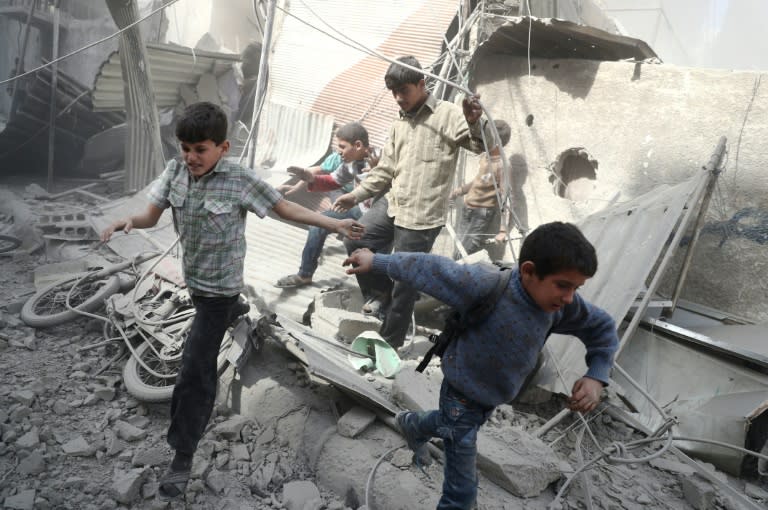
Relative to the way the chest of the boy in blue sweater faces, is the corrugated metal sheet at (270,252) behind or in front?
behind

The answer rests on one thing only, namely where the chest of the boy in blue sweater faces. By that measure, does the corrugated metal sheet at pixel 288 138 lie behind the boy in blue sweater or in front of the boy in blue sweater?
behind

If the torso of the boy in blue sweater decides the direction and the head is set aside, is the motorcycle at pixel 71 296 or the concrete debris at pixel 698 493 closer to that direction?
the concrete debris

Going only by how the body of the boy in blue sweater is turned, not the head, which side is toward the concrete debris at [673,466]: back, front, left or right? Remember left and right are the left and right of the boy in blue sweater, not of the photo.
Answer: left

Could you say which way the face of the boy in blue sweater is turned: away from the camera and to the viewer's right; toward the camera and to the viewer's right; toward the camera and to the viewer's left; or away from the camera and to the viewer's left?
toward the camera and to the viewer's right

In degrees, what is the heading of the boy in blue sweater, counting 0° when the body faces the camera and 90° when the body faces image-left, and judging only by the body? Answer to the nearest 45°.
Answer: approximately 315°

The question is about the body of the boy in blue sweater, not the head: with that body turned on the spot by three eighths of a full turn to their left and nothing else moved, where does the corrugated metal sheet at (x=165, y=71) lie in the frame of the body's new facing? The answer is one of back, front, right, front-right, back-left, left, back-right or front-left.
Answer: front-left

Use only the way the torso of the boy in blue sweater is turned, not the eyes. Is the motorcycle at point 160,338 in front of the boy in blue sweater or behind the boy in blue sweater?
behind
